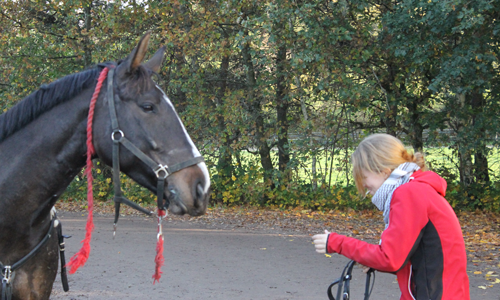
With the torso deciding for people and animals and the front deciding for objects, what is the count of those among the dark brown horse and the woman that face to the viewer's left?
1

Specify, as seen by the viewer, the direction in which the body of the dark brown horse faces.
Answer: to the viewer's right

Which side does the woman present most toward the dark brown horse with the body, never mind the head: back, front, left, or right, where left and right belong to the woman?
front

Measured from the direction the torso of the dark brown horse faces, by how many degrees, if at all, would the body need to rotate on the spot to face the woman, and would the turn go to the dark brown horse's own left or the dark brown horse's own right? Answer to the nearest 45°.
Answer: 0° — it already faces them

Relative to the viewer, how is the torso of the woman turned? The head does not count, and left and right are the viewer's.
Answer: facing to the left of the viewer

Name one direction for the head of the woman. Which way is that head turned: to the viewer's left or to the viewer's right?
to the viewer's left
